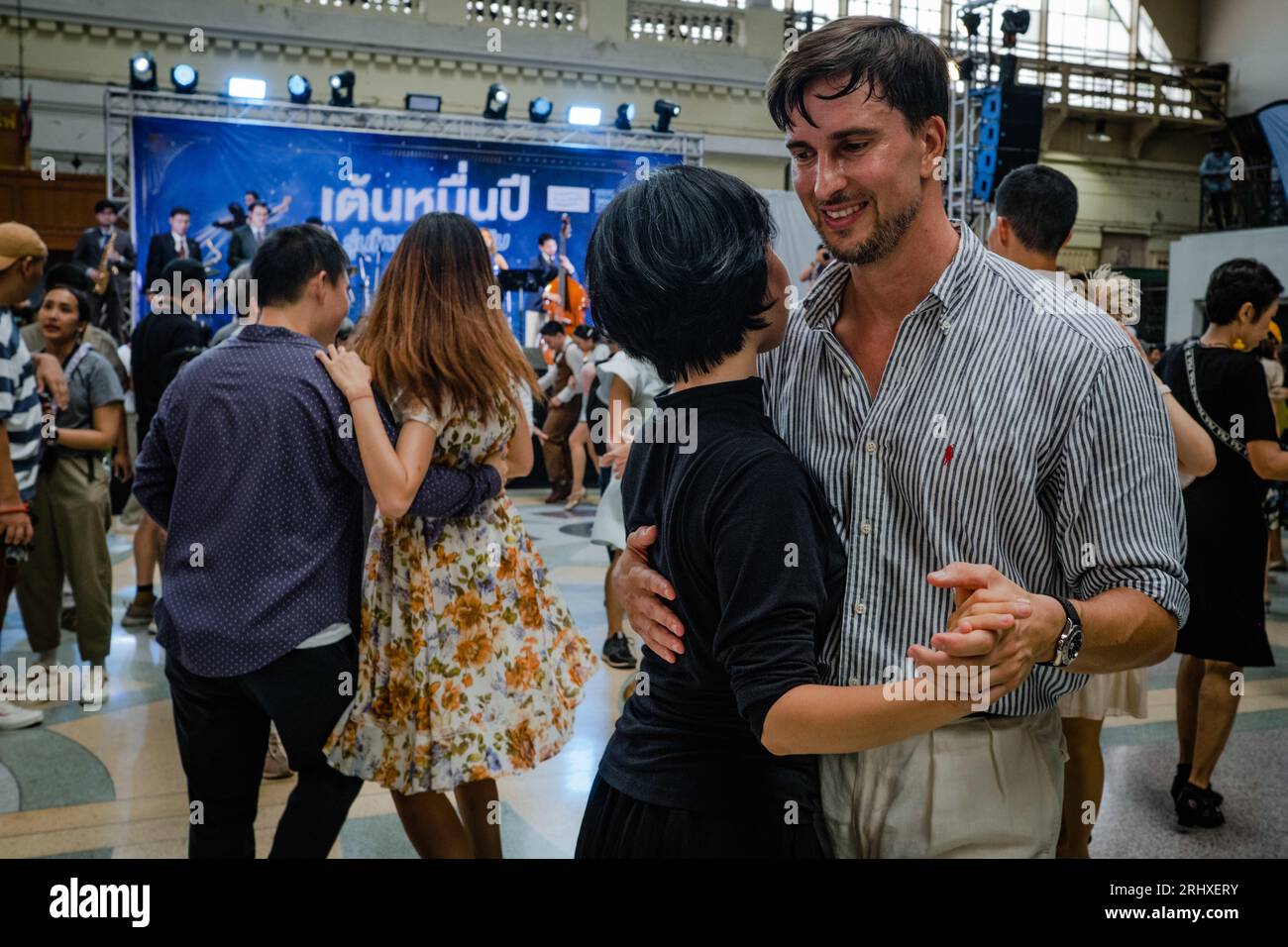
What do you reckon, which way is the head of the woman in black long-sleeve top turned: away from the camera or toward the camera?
away from the camera

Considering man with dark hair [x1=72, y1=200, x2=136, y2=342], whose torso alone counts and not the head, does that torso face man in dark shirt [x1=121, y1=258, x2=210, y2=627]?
yes

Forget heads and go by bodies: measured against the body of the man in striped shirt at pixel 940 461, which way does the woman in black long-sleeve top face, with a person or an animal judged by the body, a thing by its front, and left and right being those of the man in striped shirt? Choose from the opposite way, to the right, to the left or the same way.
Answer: the opposite way
